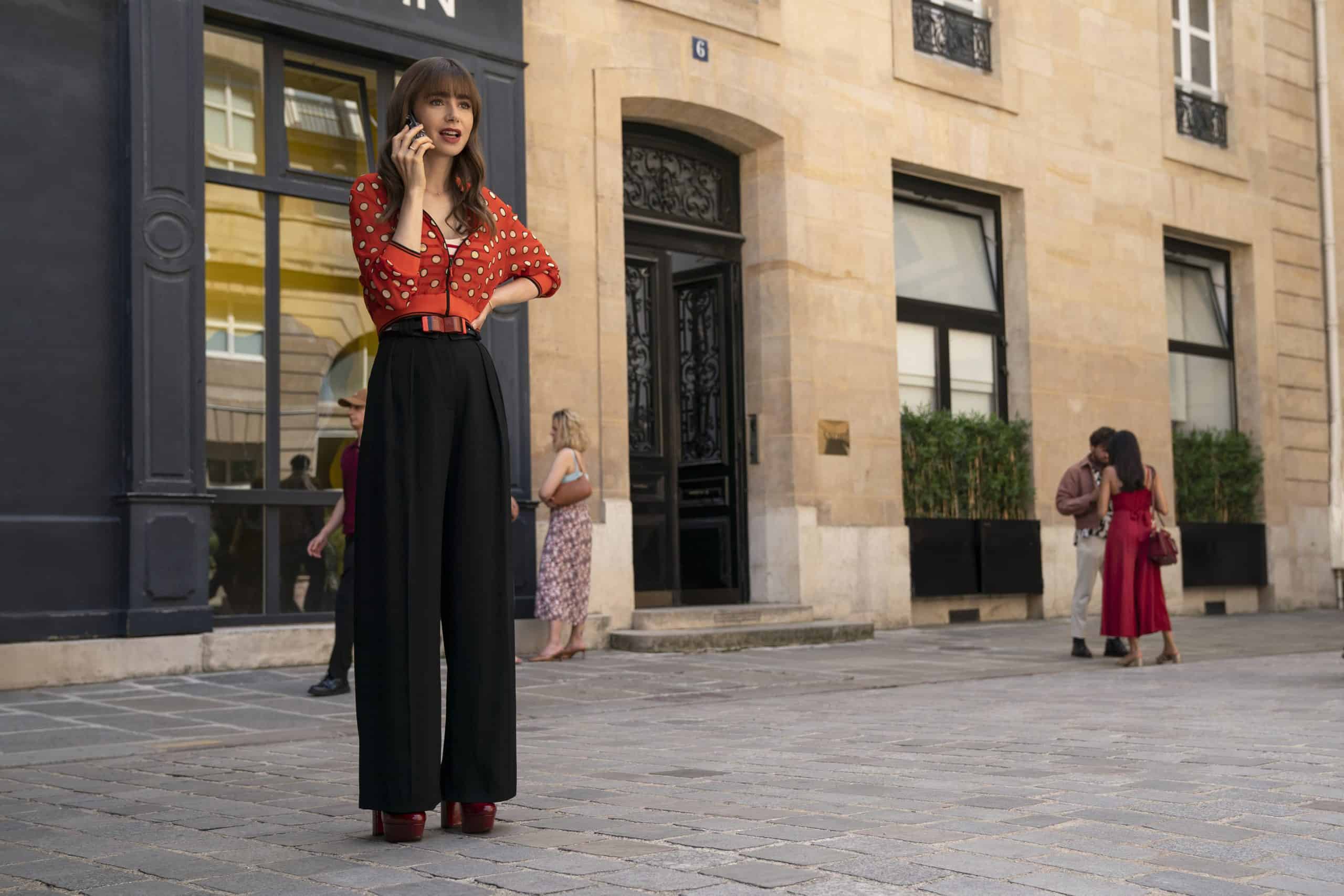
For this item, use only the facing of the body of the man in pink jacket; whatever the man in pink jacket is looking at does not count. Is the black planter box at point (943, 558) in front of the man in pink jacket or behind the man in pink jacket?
behind

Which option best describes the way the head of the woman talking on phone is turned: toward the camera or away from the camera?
toward the camera

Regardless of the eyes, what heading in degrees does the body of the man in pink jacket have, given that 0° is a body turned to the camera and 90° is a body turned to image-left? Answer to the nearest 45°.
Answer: approximately 315°

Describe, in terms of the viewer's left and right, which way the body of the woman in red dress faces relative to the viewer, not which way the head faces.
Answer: facing away from the viewer and to the left of the viewer

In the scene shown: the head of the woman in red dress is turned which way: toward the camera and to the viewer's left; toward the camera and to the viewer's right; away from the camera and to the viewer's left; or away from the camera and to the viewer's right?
away from the camera and to the viewer's left

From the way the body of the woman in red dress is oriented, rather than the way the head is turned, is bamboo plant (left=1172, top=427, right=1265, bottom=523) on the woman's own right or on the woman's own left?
on the woman's own right

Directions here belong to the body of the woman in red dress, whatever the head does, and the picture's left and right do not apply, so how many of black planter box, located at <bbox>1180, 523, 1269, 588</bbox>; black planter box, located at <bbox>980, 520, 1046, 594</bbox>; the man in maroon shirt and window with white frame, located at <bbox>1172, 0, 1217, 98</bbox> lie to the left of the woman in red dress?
1

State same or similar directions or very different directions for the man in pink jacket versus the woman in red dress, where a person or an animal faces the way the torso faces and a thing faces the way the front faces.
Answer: very different directions

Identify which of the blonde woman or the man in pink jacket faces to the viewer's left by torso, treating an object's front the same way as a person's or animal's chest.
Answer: the blonde woman

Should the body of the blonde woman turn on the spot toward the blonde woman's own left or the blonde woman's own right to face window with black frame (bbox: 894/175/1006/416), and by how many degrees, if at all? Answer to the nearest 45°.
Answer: approximately 135° to the blonde woman's own right

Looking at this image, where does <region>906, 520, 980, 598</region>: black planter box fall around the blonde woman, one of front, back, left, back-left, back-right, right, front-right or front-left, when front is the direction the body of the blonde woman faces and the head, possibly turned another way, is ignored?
back-right

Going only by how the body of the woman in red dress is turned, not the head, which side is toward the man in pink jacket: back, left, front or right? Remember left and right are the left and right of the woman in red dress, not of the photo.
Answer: front

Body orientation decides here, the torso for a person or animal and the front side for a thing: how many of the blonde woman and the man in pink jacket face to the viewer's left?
1

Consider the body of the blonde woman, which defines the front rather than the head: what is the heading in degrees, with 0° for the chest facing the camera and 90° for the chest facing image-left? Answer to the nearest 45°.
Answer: approximately 90°
